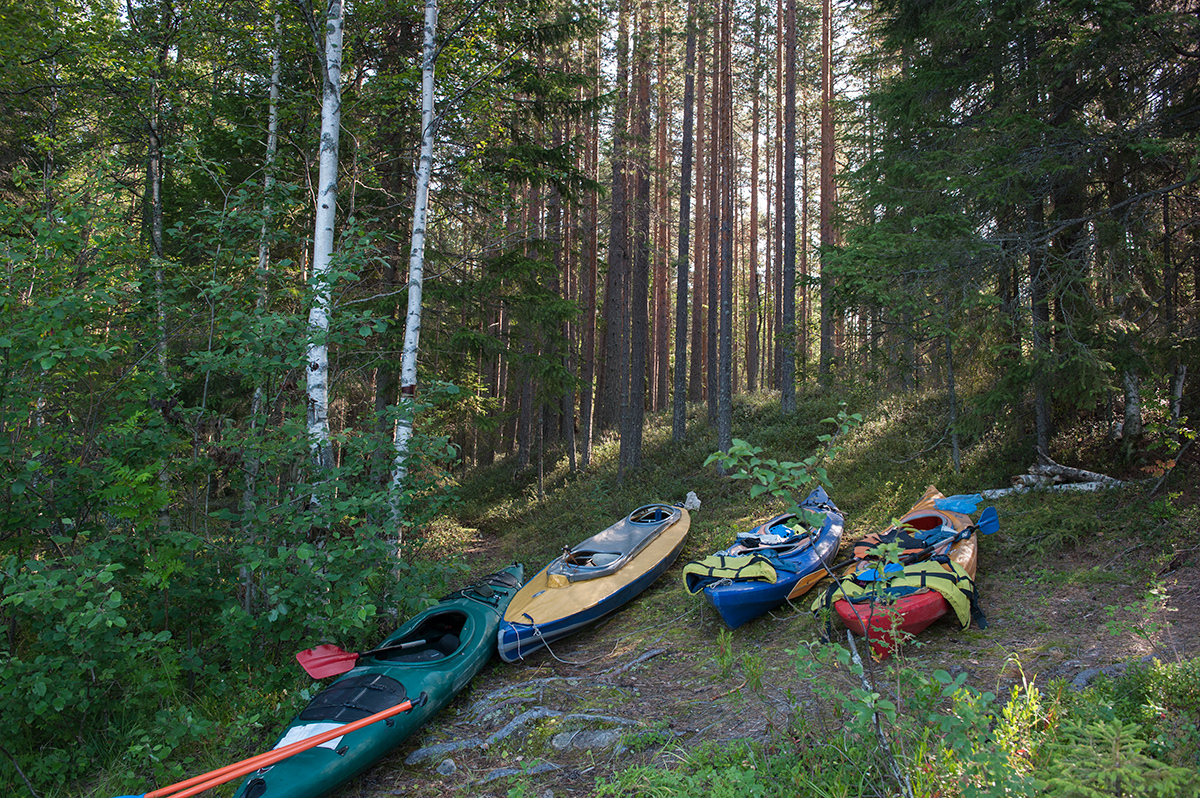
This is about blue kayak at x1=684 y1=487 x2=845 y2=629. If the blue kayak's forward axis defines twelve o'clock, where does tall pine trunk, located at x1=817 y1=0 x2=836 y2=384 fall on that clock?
The tall pine trunk is roughly at 5 o'clock from the blue kayak.

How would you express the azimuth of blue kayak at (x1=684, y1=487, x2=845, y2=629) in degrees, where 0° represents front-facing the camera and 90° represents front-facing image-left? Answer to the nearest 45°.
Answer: approximately 45°

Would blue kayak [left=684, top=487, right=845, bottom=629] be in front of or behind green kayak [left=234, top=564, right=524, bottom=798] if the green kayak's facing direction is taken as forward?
behind

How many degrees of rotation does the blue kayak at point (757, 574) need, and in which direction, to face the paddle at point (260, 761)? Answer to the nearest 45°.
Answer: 0° — it already faces it

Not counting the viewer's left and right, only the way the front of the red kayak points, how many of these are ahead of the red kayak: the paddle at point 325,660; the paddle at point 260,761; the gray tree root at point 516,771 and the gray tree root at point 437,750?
4

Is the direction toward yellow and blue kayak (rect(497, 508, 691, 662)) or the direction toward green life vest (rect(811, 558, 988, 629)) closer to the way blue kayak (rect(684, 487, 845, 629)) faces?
the yellow and blue kayak
